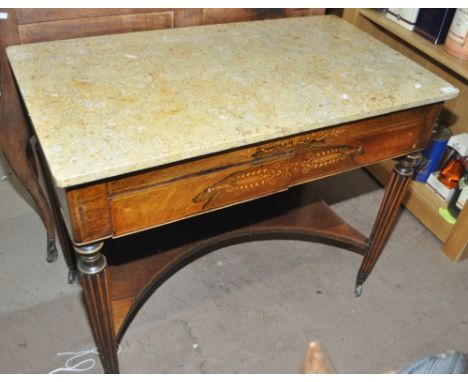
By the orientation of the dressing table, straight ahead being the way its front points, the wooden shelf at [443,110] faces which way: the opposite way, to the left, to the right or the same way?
to the right

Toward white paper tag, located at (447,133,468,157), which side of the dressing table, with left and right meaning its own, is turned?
left

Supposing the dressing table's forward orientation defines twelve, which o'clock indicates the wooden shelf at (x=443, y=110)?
The wooden shelf is roughly at 9 o'clock from the dressing table.

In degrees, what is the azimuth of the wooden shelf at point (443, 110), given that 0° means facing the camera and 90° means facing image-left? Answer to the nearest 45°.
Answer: approximately 45°

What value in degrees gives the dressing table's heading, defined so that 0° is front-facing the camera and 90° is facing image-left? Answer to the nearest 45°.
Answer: approximately 315°

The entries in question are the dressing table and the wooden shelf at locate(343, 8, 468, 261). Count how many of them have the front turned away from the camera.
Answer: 0

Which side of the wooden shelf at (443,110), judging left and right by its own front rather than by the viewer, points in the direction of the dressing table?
front
